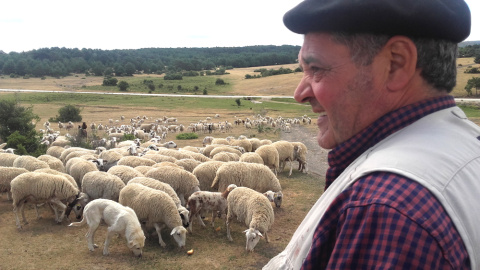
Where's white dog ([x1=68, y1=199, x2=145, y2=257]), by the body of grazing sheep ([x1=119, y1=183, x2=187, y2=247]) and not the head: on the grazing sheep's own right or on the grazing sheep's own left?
on the grazing sheep's own right

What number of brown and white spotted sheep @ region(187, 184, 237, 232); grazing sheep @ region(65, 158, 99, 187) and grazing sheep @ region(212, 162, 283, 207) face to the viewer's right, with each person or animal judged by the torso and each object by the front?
2

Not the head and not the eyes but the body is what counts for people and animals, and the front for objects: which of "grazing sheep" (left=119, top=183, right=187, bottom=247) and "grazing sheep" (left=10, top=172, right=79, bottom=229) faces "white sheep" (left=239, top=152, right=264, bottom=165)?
"grazing sheep" (left=10, top=172, right=79, bottom=229)

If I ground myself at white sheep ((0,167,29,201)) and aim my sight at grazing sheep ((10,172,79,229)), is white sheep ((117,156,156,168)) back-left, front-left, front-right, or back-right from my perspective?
front-left

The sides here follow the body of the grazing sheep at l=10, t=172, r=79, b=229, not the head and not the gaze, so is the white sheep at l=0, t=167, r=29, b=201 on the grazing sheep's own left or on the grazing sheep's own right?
on the grazing sheep's own left

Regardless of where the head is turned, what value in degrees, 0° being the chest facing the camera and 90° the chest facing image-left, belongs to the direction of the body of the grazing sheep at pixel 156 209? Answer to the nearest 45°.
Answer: approximately 315°

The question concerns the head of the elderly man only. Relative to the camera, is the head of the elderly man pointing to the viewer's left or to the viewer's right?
to the viewer's left

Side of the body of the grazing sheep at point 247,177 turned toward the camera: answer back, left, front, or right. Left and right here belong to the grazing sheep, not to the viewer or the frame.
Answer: right

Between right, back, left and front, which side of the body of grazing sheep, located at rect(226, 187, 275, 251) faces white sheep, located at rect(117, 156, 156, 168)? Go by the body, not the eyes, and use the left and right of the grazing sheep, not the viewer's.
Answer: back

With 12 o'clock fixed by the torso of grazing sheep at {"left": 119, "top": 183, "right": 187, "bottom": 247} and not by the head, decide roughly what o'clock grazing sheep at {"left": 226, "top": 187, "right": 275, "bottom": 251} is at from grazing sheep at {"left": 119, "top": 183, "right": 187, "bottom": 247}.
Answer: grazing sheep at {"left": 226, "top": 187, "right": 275, "bottom": 251} is roughly at 11 o'clock from grazing sheep at {"left": 119, "top": 183, "right": 187, "bottom": 247}.

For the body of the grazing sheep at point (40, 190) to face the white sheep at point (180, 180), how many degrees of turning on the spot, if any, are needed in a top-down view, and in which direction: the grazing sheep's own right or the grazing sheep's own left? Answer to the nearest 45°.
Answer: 0° — it already faces it
